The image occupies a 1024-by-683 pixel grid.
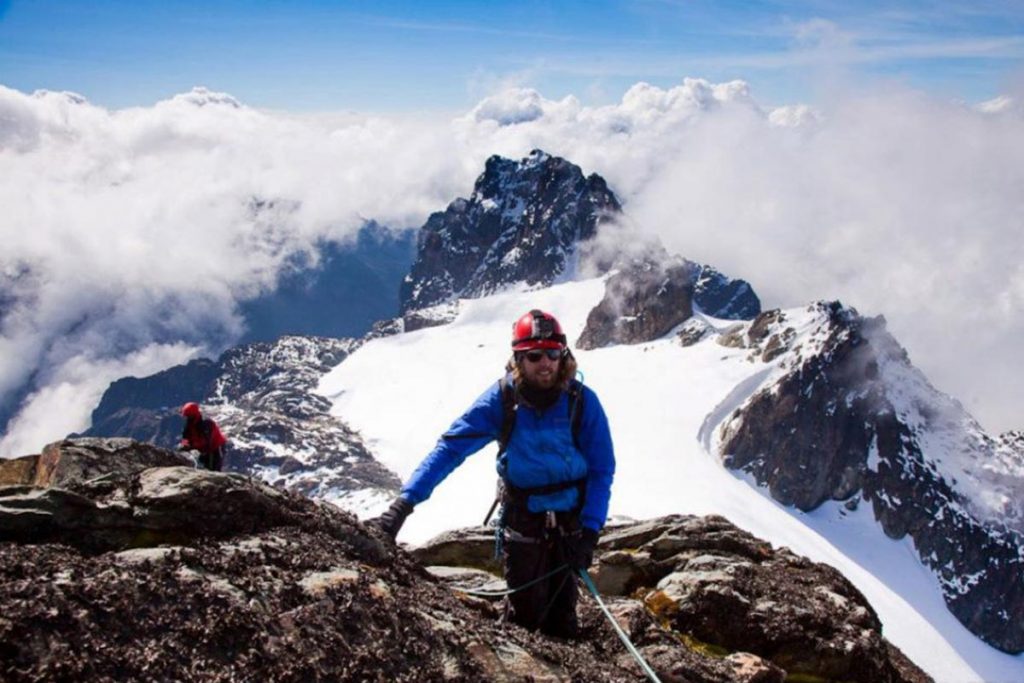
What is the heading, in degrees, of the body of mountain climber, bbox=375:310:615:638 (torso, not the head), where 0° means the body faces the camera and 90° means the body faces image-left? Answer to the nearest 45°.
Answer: approximately 0°

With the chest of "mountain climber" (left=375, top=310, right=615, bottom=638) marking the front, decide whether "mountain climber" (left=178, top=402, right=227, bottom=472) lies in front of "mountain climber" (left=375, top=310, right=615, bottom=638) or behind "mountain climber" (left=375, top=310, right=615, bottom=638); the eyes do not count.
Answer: behind
